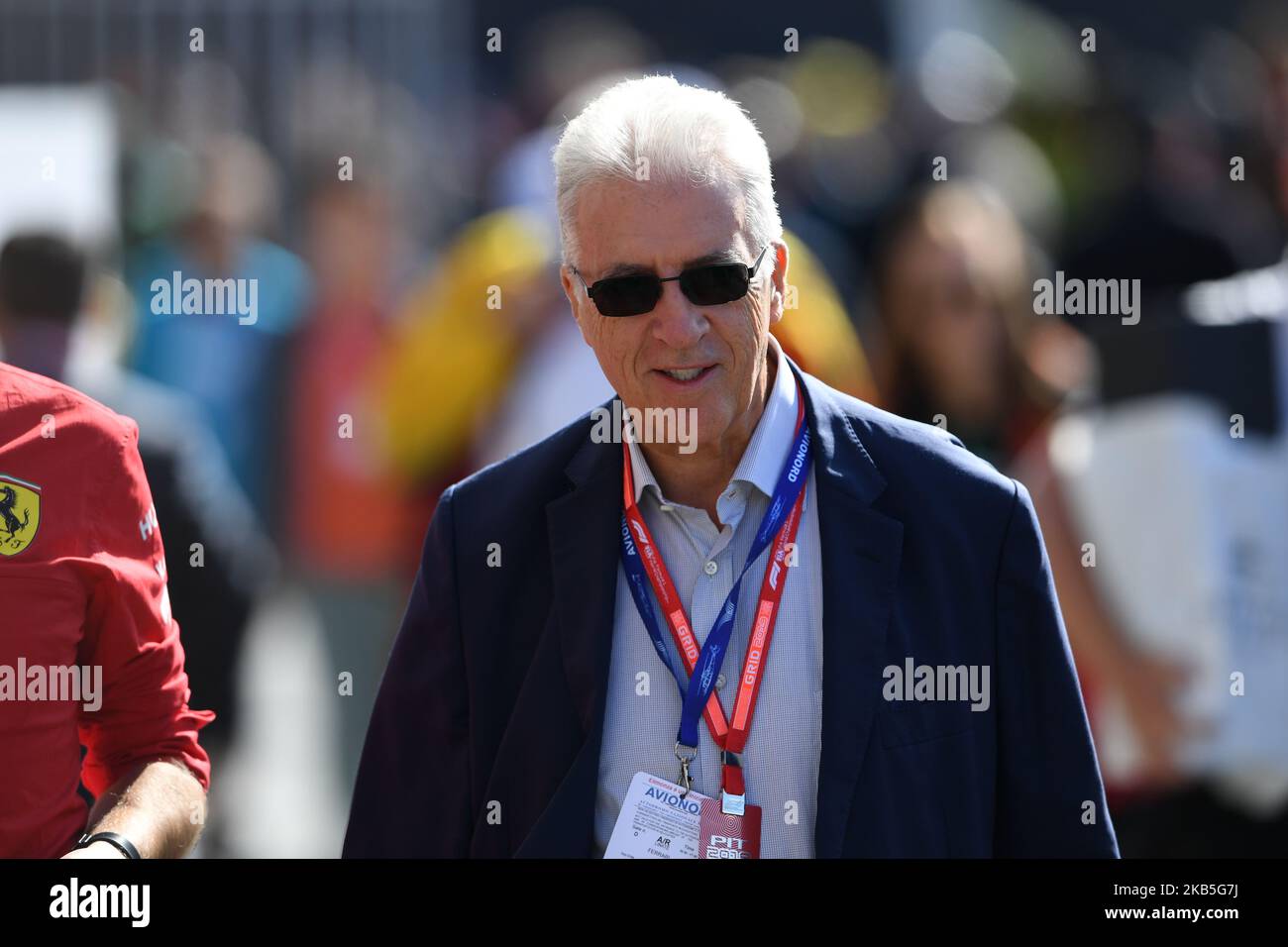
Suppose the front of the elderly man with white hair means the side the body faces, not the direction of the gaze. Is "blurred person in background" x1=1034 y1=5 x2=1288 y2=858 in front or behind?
behind

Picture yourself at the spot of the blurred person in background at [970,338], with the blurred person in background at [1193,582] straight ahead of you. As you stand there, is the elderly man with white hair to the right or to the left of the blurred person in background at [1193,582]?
right

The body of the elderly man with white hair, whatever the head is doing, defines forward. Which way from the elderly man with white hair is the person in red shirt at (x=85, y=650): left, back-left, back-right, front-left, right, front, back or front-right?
right

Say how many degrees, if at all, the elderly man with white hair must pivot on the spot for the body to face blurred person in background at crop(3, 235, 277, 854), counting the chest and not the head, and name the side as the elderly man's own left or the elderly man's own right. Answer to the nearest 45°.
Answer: approximately 135° to the elderly man's own right

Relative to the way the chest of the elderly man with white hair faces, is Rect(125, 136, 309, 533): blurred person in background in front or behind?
behind

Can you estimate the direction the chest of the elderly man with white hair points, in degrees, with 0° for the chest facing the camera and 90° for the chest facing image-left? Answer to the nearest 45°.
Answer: approximately 0°

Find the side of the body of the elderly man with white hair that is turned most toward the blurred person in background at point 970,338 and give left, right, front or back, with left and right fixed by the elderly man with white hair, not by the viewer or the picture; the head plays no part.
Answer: back

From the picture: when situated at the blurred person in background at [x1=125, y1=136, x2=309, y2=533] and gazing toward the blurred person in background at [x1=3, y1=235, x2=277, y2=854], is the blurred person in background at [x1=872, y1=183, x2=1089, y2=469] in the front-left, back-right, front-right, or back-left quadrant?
front-left

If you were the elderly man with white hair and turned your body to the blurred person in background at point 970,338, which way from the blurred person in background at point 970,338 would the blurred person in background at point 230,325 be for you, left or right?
left
